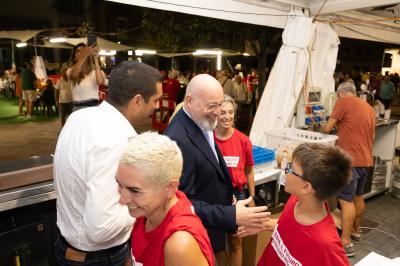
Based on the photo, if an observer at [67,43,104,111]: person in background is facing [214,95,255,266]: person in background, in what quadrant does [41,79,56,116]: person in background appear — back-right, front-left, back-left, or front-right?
back-left

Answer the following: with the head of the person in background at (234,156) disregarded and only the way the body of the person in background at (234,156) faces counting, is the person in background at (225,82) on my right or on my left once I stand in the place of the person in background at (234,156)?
on my right

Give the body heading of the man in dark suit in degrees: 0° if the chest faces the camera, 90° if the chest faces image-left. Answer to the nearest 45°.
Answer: approximately 315°

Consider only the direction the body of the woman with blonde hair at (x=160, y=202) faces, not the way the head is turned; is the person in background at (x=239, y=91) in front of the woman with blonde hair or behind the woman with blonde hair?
behind

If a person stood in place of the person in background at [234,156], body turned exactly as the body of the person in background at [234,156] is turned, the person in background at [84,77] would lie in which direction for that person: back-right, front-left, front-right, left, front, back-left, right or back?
right

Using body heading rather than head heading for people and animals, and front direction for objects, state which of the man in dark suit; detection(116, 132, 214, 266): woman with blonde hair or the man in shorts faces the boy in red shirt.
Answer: the man in dark suit
